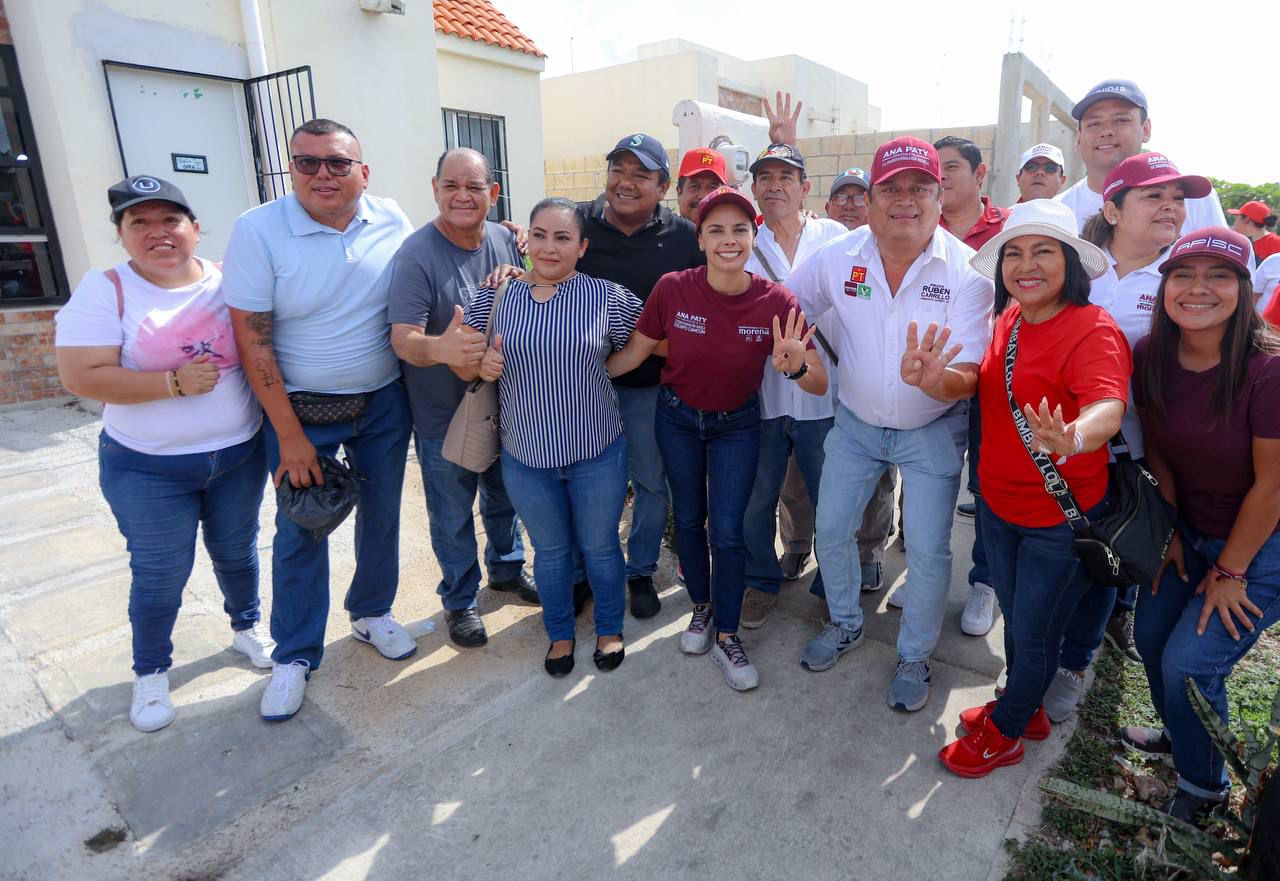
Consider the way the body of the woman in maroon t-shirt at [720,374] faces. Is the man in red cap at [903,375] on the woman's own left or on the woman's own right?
on the woman's own left

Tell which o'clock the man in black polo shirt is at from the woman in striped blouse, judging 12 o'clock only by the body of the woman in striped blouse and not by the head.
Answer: The man in black polo shirt is roughly at 7 o'clock from the woman in striped blouse.

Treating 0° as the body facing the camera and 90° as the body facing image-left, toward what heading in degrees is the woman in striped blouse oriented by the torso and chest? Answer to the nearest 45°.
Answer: approximately 0°

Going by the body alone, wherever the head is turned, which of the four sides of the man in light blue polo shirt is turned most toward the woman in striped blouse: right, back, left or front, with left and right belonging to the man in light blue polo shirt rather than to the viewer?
left

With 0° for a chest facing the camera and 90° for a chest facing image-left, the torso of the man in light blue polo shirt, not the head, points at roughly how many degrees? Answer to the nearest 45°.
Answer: approximately 0°

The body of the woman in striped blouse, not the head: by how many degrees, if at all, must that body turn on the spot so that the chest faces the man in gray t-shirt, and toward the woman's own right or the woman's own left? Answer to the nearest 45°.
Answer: approximately 135° to the woman's own right
